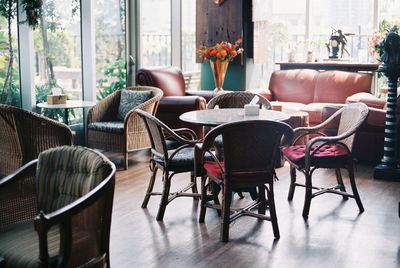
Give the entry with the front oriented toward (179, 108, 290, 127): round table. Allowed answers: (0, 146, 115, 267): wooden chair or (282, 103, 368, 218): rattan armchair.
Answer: the rattan armchair

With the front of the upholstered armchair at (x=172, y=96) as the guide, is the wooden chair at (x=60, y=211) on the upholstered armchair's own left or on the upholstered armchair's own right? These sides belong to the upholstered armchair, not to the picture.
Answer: on the upholstered armchair's own right

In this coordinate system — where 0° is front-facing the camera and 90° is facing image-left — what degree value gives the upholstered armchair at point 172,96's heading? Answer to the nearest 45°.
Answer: approximately 315°

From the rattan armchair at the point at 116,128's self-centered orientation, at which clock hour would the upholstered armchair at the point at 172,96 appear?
The upholstered armchair is roughly at 6 o'clock from the rattan armchair.

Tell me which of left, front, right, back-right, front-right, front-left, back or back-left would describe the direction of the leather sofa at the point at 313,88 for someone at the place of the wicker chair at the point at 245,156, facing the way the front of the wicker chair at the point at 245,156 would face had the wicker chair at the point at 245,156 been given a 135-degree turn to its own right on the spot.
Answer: left

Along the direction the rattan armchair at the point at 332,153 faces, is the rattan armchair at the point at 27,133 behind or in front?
in front

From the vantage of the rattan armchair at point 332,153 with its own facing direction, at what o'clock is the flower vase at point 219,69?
The flower vase is roughly at 2 o'clock from the rattan armchair.

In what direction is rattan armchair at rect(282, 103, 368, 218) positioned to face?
to the viewer's left

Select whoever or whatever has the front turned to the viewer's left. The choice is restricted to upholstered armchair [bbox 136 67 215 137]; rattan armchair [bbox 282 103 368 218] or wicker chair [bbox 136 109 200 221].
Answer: the rattan armchair

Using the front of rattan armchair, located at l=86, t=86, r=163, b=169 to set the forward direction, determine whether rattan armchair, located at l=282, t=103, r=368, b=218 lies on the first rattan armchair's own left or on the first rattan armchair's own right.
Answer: on the first rattan armchair's own left

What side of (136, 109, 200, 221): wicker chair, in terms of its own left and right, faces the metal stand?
front

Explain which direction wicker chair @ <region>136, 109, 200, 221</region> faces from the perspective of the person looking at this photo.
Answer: facing away from the viewer and to the right of the viewer

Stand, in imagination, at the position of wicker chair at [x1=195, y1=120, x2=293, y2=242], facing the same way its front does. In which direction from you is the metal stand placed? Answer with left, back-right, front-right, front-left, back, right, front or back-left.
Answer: right
